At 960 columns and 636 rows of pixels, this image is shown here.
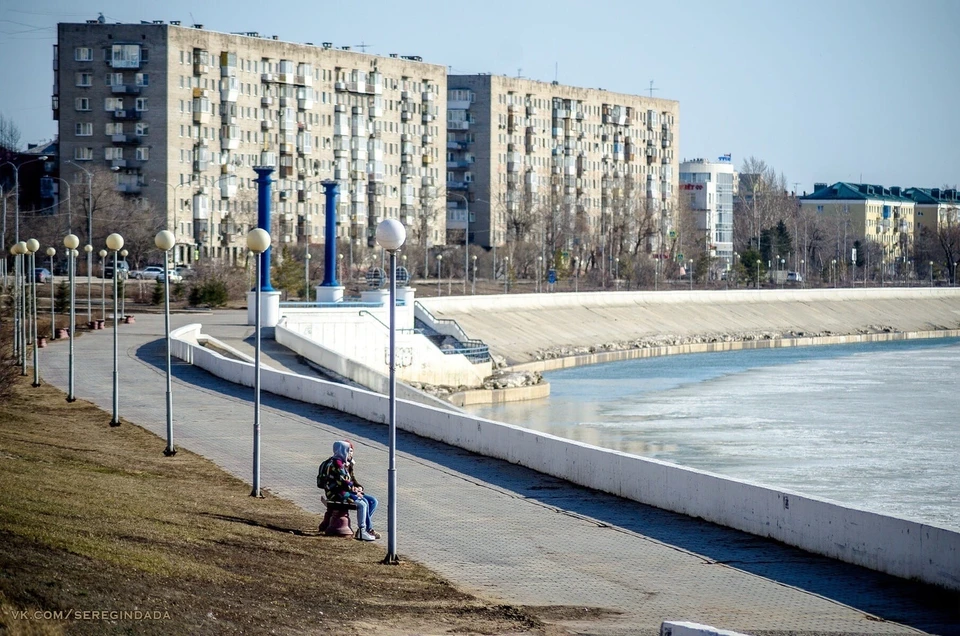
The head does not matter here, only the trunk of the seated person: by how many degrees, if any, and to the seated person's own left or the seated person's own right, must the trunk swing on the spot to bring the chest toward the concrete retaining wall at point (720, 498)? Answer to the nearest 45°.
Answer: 0° — they already face it

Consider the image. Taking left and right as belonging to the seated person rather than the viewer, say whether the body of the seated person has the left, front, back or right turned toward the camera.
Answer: right

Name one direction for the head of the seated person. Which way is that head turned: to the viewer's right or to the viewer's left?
to the viewer's right
